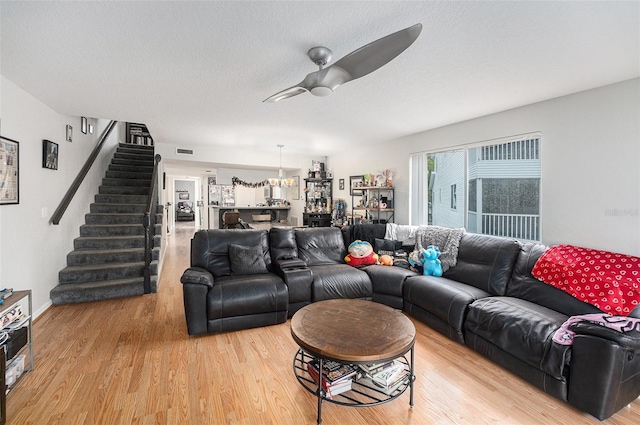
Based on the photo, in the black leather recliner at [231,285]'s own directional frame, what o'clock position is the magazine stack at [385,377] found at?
The magazine stack is roughly at 11 o'clock from the black leather recliner.

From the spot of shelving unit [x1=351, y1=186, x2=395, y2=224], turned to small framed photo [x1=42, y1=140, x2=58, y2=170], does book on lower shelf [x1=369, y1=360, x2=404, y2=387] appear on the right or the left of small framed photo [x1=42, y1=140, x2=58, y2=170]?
left

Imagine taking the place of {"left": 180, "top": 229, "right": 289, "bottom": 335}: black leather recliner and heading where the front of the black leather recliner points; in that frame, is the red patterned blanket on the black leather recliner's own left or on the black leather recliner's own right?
on the black leather recliner's own left

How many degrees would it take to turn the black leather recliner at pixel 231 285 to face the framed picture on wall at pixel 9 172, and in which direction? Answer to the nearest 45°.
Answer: approximately 90° to its right

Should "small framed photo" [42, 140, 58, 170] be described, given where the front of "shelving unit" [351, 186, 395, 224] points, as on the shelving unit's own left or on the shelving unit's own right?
on the shelving unit's own right

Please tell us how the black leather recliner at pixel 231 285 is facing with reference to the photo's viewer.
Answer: facing the viewer

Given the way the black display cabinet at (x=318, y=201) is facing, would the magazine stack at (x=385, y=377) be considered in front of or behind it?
in front

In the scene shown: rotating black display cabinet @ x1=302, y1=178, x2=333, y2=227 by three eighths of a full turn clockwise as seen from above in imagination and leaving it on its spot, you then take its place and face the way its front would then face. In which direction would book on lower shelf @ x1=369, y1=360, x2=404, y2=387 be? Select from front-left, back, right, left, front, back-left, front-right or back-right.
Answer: back-left

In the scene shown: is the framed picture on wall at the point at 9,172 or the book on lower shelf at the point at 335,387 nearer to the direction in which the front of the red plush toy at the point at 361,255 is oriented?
the book on lower shelf

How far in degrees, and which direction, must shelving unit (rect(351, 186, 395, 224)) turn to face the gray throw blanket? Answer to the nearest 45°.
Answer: approximately 45° to its left

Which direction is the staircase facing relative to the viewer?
toward the camera

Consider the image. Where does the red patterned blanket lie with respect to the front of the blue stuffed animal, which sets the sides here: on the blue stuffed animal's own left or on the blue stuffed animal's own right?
on the blue stuffed animal's own left

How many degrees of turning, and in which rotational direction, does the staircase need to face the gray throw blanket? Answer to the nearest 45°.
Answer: approximately 45° to its left

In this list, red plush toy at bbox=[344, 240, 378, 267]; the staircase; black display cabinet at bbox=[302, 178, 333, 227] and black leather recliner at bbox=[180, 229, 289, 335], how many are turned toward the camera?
4

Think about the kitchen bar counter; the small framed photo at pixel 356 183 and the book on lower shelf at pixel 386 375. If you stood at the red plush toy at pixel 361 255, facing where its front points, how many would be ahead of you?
1

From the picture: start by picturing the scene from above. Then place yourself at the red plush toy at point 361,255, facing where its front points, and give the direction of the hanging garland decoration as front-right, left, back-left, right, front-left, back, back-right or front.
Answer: back-right

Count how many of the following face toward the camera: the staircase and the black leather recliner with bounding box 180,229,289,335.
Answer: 2

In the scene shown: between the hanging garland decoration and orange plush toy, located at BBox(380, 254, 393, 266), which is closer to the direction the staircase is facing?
the orange plush toy
